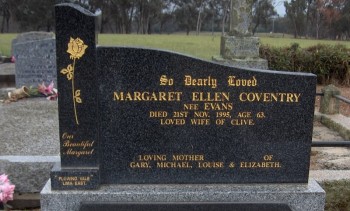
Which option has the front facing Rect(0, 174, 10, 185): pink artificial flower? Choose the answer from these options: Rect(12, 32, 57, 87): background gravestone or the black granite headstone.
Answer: the background gravestone

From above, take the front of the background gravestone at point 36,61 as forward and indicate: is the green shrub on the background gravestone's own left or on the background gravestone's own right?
on the background gravestone's own left

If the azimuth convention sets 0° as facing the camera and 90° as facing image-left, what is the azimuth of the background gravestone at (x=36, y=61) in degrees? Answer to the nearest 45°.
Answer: approximately 0°

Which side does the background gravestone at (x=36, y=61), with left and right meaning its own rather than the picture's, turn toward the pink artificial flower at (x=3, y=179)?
front

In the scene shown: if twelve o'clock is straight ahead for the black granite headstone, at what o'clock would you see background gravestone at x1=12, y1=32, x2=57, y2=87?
The background gravestone is roughly at 5 o'clock from the black granite headstone.

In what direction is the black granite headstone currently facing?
toward the camera

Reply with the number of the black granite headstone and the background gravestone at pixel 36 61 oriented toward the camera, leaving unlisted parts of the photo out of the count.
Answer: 2

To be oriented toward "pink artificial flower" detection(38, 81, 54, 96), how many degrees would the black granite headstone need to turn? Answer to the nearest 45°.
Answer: approximately 135° to its right

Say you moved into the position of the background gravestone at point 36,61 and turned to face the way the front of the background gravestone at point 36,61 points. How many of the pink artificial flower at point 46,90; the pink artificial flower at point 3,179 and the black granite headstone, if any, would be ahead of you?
3

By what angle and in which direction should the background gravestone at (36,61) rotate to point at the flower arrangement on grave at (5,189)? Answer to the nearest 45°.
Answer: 0° — it already faces it

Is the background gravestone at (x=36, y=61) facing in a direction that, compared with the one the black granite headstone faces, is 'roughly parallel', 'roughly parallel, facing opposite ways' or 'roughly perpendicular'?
roughly parallel

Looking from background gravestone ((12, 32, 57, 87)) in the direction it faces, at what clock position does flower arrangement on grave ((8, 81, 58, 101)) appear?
The flower arrangement on grave is roughly at 12 o'clock from the background gravestone.

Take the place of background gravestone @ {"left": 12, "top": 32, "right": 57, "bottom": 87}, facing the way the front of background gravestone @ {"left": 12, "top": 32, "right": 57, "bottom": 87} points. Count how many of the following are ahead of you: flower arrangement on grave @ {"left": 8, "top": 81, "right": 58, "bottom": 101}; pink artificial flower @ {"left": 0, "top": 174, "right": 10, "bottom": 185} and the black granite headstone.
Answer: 3

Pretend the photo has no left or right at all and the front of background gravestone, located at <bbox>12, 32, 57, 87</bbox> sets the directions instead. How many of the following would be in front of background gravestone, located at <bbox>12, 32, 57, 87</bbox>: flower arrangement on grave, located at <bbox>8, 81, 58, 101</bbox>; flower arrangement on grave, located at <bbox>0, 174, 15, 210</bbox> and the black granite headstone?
3
